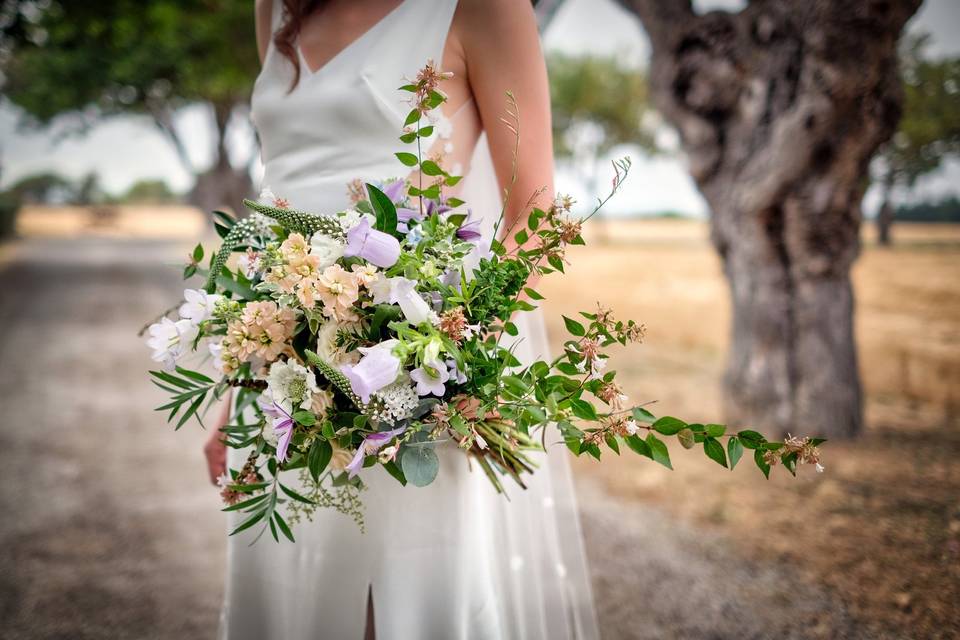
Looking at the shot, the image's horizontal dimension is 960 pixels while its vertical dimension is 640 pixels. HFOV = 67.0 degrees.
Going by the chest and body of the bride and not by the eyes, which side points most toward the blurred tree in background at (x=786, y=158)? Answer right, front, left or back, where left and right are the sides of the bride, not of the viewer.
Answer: back

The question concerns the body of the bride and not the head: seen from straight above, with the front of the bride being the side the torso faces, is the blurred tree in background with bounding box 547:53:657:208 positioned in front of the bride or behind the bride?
behind

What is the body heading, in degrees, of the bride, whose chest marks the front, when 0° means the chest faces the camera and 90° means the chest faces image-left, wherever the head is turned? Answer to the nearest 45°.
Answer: approximately 45°

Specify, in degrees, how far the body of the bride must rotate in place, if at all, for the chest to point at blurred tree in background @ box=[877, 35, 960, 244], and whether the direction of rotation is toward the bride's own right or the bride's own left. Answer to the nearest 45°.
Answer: approximately 180°
